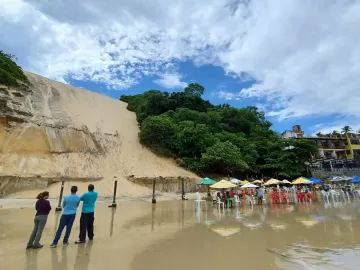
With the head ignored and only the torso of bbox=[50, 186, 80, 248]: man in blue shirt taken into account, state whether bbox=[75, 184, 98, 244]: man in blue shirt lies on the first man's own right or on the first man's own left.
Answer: on the first man's own right

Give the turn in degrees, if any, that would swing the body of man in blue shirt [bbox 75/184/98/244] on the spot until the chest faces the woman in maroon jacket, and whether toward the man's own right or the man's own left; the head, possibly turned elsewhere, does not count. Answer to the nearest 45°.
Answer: approximately 45° to the man's own left

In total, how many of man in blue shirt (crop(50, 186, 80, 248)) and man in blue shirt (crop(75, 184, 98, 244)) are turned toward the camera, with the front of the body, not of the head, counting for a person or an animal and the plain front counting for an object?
0

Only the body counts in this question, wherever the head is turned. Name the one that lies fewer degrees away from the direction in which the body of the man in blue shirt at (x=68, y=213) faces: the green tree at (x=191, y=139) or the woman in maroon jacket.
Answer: the green tree

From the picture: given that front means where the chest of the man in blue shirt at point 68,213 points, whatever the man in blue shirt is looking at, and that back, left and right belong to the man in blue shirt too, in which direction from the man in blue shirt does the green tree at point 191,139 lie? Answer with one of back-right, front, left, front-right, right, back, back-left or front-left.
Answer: front-right

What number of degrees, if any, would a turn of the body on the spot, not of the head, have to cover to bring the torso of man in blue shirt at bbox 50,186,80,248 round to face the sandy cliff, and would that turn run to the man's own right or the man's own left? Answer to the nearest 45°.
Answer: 0° — they already face it

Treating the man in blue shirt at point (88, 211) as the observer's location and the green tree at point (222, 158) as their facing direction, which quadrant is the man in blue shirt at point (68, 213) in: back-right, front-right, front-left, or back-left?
back-left

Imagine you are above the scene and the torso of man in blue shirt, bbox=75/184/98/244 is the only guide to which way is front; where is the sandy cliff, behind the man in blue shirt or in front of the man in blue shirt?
in front

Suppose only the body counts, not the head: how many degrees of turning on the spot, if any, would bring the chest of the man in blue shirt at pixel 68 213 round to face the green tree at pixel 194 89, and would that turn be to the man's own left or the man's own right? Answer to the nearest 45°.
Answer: approximately 45° to the man's own right

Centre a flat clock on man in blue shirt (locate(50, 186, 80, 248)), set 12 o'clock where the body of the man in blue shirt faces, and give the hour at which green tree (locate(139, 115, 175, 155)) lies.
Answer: The green tree is roughly at 1 o'clock from the man in blue shirt.

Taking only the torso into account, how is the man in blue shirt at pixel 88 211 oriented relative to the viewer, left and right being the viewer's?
facing away from the viewer and to the left of the viewer

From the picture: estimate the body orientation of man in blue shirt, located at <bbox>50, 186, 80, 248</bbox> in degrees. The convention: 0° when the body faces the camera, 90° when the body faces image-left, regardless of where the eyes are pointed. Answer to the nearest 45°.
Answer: approximately 180°
